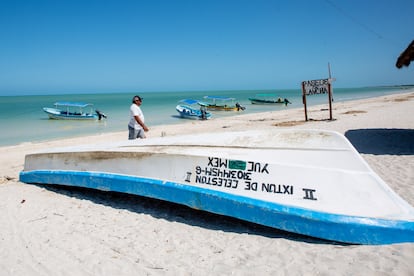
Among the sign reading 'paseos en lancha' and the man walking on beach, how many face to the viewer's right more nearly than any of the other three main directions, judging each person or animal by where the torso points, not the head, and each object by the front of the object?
1

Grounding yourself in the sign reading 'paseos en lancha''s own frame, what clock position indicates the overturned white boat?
The overturned white boat is roughly at 12 o'clock from the sign reading 'paseos en lancha'.

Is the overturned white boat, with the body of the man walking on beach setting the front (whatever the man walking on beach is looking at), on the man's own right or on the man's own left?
on the man's own right

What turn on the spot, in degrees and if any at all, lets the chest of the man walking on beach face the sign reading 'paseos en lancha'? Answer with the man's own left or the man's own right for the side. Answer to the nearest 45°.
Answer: approximately 45° to the man's own left

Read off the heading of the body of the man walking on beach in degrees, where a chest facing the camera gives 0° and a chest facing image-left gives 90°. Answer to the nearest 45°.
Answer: approximately 270°

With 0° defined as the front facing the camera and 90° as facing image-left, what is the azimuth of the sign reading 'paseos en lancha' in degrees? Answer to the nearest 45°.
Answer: approximately 0°
